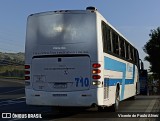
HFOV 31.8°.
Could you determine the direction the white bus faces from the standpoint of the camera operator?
facing away from the viewer and to the right of the viewer
